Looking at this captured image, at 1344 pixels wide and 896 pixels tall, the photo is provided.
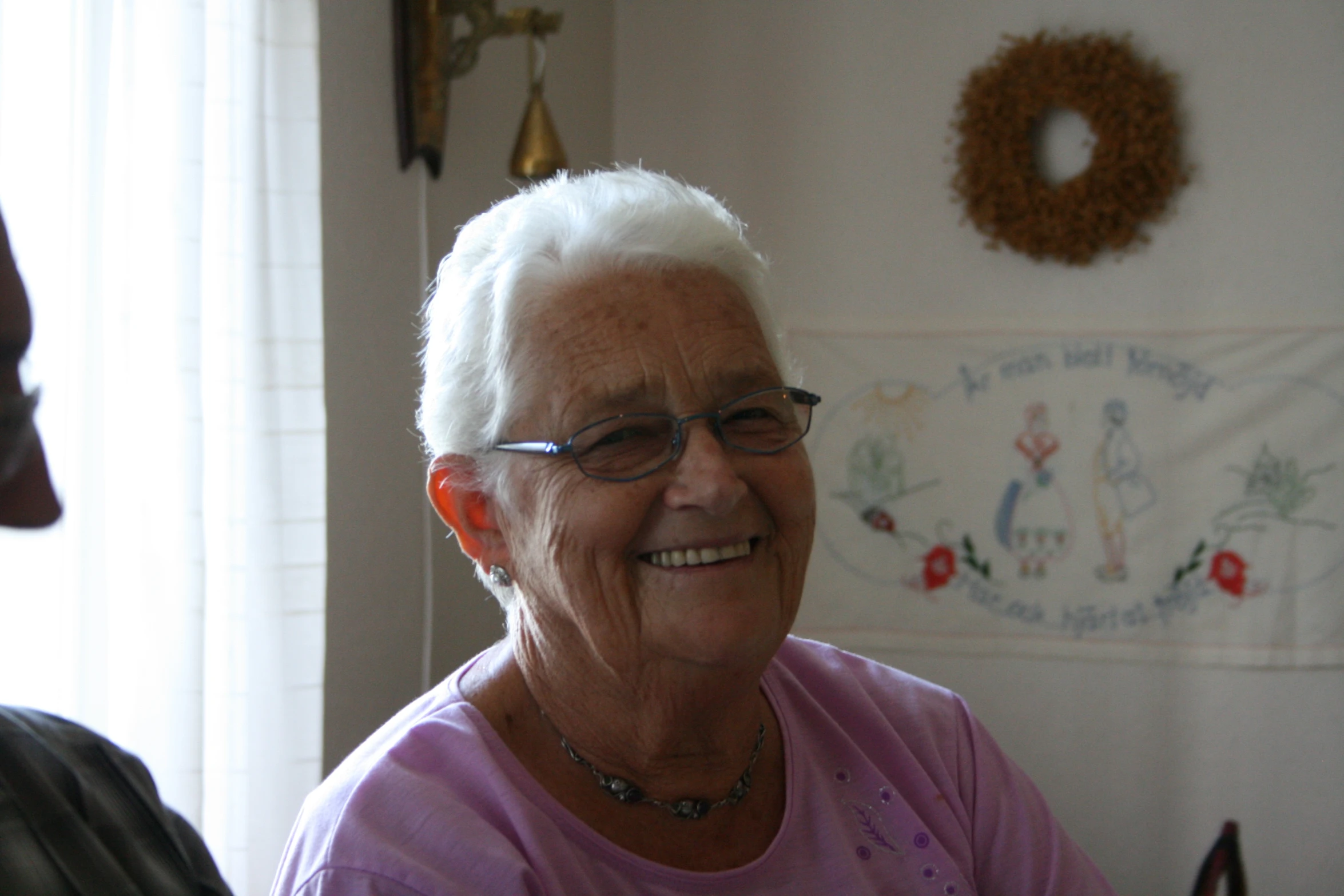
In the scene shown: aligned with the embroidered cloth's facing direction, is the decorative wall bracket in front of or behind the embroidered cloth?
in front

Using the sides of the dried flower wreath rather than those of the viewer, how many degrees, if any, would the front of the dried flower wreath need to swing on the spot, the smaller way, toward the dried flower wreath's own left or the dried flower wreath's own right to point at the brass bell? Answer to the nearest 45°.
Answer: approximately 45° to the dried flower wreath's own right

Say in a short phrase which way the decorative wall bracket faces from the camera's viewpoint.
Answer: facing to the right of the viewer

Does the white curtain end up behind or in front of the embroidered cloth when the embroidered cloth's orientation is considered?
in front

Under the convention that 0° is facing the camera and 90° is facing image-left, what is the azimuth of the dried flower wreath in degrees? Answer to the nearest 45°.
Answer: approximately 0°

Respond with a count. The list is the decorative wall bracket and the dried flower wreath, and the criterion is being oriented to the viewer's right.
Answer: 1
